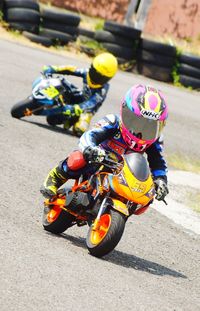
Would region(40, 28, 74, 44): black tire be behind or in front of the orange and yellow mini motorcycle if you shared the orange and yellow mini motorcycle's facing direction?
behind

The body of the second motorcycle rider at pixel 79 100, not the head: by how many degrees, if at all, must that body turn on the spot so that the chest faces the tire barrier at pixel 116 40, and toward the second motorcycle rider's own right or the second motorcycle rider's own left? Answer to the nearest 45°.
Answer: approximately 135° to the second motorcycle rider's own right

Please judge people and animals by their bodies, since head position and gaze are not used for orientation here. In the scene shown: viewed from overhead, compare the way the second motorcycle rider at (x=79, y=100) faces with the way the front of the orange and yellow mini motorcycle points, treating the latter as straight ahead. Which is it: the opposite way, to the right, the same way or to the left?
to the right

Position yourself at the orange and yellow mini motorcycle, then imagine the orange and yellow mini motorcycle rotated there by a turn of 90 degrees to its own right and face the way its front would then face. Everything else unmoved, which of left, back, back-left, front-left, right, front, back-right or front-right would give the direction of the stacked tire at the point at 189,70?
back-right

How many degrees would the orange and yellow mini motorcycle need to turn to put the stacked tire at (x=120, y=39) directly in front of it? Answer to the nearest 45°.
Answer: approximately 135° to its left

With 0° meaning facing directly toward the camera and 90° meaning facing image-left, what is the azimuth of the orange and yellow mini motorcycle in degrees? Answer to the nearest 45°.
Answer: approximately 315°

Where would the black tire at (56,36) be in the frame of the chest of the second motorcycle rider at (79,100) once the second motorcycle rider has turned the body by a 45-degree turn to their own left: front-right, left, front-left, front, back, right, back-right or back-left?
back

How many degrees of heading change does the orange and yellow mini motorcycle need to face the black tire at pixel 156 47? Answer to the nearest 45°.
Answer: approximately 135° to its left

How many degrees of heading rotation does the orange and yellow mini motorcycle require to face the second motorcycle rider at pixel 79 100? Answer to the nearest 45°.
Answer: approximately 135° to its left

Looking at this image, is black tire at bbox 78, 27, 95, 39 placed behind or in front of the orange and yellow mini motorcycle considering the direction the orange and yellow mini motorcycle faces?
behind

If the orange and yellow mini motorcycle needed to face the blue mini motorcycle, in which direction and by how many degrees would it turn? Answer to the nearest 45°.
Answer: approximately 135° to its left

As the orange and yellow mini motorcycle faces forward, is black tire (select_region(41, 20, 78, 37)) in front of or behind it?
behind

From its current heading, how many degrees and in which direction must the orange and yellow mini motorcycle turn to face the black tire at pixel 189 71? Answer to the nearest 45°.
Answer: approximately 135° to its left
